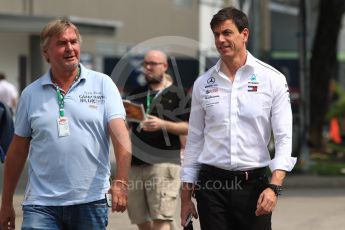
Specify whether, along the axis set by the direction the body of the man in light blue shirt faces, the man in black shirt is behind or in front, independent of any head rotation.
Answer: behind

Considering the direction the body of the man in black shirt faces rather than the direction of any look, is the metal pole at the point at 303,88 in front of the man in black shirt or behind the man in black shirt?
behind

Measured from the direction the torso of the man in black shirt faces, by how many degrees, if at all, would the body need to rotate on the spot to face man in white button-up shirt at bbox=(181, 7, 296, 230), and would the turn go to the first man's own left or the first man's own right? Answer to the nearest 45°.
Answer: approximately 45° to the first man's own left

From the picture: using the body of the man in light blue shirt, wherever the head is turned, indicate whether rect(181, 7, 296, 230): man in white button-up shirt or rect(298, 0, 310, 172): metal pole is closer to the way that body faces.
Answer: the man in white button-up shirt

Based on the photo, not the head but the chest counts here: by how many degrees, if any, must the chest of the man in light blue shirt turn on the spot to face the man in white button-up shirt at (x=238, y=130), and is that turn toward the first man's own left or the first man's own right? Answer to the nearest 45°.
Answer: approximately 90° to the first man's own left

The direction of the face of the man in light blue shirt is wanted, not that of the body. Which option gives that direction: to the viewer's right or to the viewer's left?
to the viewer's right

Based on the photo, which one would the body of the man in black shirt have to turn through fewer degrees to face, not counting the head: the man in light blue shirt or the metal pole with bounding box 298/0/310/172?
the man in light blue shirt
